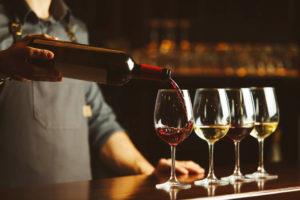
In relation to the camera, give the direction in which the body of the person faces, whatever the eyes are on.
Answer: toward the camera

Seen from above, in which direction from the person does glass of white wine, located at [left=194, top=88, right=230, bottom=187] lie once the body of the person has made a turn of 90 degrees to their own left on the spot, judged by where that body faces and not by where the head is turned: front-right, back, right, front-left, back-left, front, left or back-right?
front-right

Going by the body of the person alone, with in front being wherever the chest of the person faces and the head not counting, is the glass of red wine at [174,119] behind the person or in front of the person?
in front

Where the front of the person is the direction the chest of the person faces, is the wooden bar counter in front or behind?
in front
